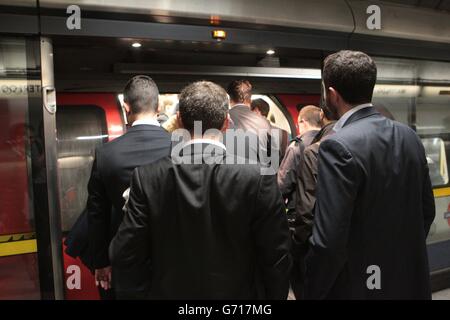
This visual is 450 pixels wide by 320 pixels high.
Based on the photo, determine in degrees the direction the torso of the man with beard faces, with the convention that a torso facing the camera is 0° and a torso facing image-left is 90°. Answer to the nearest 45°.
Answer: approximately 135°

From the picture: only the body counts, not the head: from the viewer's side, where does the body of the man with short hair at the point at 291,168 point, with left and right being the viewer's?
facing away from the viewer and to the left of the viewer

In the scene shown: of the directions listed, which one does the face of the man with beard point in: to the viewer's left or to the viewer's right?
to the viewer's left
